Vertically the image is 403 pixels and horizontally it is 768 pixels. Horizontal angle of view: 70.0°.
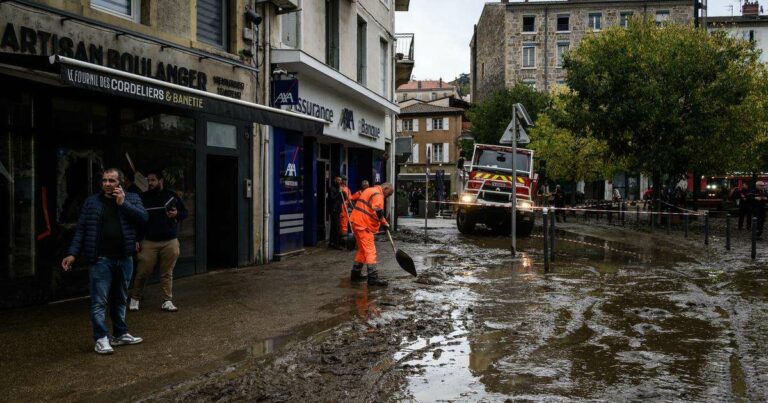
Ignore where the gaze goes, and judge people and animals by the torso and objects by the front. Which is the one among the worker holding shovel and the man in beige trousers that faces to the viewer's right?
the worker holding shovel

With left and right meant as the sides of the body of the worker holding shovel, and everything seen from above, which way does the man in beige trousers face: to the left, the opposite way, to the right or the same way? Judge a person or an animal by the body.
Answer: to the right

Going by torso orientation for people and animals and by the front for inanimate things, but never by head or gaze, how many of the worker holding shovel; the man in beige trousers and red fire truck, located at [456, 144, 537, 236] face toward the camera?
2

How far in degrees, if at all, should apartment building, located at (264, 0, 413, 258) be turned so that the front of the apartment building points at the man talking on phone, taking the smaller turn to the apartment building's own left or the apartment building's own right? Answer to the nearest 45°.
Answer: approximately 45° to the apartment building's own right

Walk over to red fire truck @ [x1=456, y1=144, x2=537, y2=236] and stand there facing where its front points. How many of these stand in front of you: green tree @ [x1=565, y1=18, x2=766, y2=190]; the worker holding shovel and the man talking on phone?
2

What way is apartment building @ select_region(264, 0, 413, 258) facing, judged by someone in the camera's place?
facing the viewer and to the right of the viewer

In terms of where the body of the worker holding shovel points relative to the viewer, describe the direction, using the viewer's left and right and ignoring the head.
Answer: facing to the right of the viewer

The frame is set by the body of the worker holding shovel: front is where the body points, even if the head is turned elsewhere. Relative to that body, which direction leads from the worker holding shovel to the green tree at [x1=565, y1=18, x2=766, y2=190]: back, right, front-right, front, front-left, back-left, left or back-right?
front-left

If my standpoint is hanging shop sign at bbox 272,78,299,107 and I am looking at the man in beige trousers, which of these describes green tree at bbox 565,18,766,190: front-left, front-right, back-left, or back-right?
back-left

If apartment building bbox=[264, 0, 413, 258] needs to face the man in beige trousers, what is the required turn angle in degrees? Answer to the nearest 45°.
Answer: approximately 45° to its right

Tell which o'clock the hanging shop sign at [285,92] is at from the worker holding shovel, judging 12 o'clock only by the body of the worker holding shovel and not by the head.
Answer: The hanging shop sign is roughly at 8 o'clock from the worker holding shovel.
